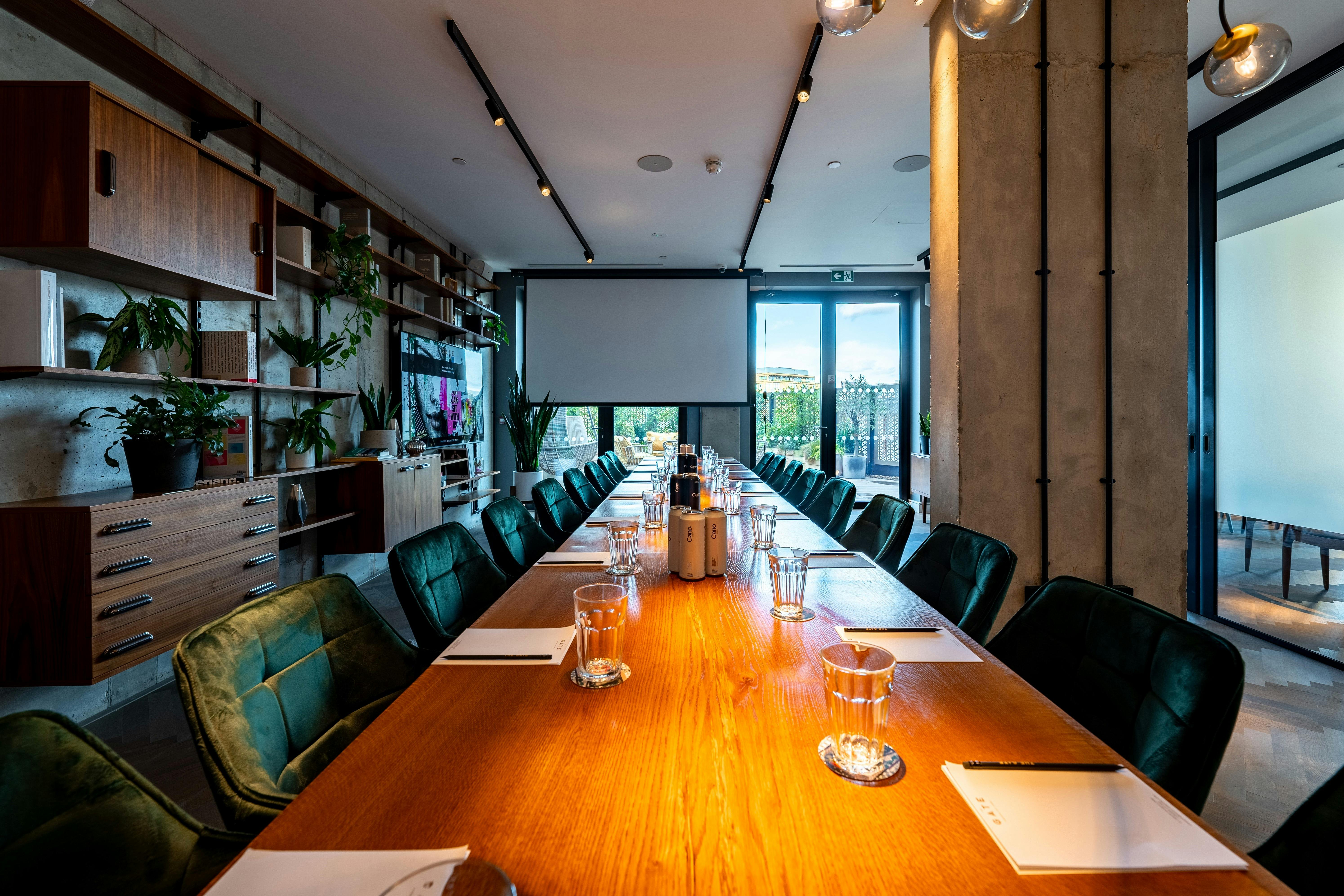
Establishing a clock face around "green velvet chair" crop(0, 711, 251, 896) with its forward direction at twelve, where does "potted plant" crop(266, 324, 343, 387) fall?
The potted plant is roughly at 8 o'clock from the green velvet chair.

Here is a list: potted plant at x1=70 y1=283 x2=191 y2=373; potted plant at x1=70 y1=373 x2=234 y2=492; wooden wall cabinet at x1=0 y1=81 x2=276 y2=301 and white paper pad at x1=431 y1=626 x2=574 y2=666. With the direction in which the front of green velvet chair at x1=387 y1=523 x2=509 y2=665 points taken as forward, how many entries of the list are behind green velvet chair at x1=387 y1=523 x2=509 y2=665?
3

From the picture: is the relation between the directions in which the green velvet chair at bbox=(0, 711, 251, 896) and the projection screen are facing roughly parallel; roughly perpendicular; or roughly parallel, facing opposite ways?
roughly perpendicular

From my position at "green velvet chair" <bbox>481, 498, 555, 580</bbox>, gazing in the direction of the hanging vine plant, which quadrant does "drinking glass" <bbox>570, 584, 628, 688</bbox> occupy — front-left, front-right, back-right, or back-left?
back-left

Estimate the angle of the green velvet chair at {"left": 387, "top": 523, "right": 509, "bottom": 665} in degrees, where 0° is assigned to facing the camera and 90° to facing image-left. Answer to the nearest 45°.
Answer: approximately 315°

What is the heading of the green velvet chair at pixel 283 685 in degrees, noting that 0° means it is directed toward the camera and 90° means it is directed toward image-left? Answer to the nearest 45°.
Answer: approximately 315°

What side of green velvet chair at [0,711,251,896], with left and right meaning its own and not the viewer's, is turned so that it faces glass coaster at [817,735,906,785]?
front

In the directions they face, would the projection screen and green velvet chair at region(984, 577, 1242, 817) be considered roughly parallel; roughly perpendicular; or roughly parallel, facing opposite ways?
roughly perpendicular

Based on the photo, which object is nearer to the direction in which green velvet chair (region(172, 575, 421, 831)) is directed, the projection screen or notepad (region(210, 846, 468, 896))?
the notepad

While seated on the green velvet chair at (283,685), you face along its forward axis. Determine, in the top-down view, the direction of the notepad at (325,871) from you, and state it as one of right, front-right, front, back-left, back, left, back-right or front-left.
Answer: front-right

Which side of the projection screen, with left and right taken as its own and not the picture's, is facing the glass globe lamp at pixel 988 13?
front
